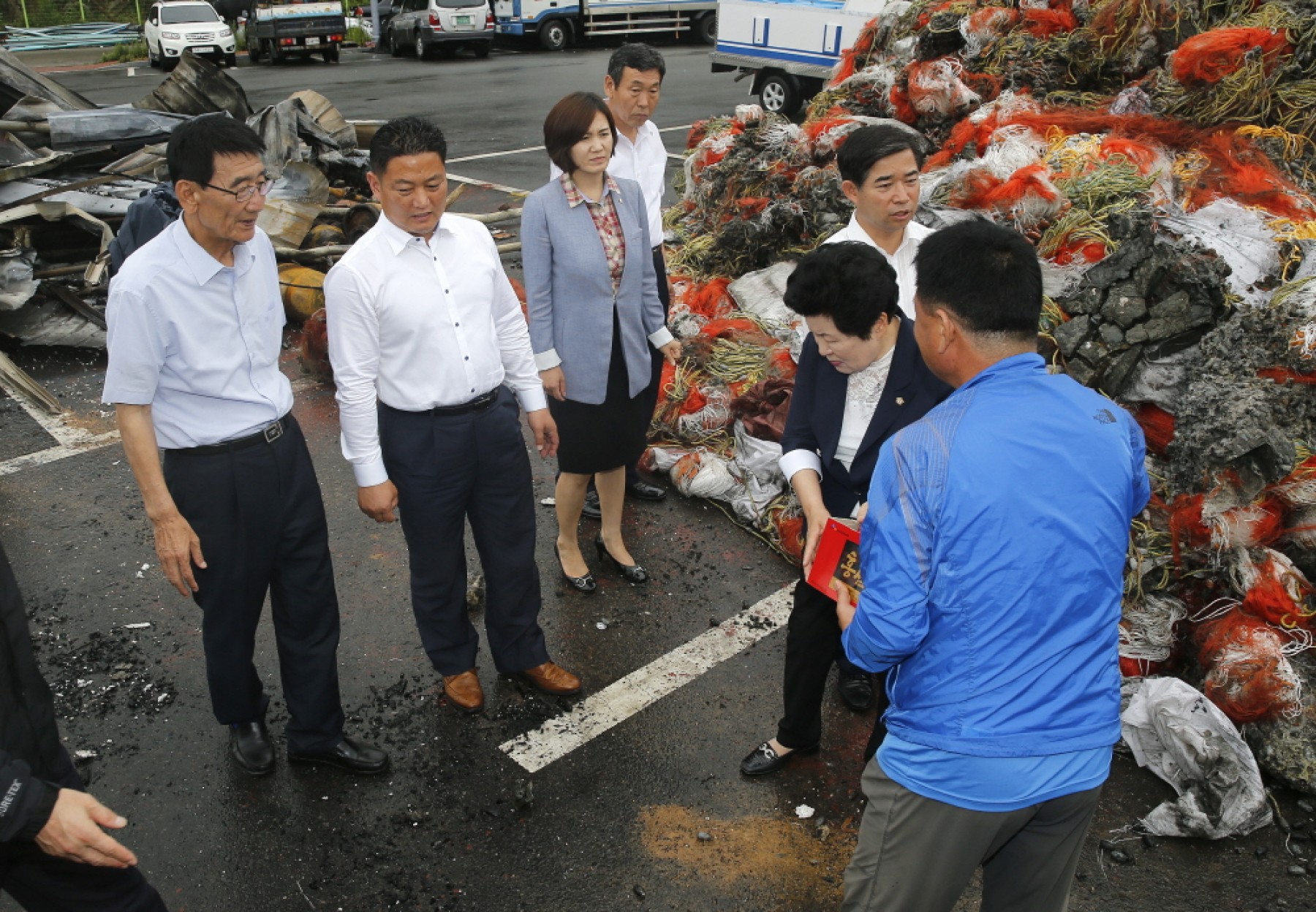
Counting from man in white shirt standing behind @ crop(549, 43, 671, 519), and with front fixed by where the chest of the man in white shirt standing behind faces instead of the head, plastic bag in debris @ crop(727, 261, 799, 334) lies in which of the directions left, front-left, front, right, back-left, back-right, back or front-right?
left

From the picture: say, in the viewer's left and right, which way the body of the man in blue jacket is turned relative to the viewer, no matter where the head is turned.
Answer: facing away from the viewer and to the left of the viewer

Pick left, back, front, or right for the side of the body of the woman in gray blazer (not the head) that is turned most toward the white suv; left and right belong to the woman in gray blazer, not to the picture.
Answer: back

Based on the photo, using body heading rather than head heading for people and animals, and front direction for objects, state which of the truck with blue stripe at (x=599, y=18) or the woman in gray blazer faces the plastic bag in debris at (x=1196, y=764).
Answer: the woman in gray blazer

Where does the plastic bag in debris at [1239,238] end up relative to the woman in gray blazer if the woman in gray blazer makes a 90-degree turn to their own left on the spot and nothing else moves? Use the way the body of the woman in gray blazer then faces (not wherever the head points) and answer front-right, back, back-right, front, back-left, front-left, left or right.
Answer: front-right

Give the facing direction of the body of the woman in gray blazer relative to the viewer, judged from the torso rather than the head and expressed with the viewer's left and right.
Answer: facing the viewer and to the right of the viewer

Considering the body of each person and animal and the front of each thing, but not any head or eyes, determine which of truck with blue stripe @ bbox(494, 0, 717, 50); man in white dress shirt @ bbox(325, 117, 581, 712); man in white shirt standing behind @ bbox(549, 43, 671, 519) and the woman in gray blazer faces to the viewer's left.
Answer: the truck with blue stripe

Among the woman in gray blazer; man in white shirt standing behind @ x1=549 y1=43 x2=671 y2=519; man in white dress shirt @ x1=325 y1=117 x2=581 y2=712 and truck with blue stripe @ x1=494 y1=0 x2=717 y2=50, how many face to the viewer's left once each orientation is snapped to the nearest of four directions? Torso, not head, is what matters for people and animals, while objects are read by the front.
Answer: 1

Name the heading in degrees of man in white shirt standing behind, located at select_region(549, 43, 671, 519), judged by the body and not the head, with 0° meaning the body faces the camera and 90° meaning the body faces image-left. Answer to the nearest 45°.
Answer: approximately 315°

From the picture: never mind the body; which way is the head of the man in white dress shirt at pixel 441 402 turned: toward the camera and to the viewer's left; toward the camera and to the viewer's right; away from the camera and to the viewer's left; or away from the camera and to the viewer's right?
toward the camera and to the viewer's right

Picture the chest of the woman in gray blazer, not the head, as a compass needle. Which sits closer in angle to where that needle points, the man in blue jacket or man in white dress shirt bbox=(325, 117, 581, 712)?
the man in blue jacket

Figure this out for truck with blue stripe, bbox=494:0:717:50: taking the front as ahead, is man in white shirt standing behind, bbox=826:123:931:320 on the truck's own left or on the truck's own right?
on the truck's own left

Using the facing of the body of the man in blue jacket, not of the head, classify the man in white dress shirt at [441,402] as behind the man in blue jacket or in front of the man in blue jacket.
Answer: in front

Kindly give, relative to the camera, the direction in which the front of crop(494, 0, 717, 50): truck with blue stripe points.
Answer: facing to the left of the viewer

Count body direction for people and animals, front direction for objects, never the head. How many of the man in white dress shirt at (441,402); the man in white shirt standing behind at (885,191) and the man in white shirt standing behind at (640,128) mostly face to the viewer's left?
0

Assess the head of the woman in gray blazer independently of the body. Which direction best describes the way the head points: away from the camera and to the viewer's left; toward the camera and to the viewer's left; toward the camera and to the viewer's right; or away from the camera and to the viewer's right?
toward the camera and to the viewer's right

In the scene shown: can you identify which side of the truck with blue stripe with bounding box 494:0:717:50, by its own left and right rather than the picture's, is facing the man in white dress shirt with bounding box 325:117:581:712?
left

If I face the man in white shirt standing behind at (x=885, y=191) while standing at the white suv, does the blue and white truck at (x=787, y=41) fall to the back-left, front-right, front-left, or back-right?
front-left

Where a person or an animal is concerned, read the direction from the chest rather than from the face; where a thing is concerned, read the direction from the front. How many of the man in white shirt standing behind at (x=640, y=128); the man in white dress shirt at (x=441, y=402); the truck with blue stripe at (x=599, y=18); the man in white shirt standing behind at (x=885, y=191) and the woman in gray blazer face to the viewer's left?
1

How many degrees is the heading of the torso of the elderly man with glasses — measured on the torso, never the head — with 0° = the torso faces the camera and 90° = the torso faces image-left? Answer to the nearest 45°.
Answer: approximately 315°
